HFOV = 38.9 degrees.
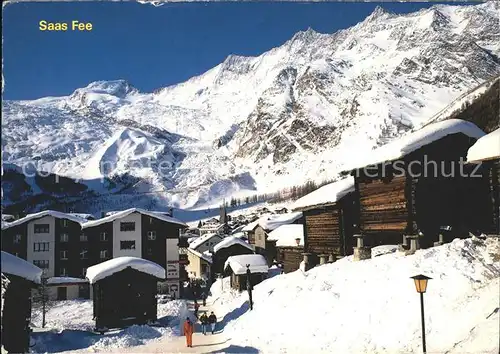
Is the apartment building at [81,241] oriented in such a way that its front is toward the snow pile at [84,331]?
yes

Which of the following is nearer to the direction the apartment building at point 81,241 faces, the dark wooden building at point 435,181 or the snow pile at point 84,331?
the snow pile

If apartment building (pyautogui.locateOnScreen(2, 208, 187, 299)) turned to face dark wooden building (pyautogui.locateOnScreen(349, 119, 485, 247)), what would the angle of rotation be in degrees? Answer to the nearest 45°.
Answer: approximately 45° to its left

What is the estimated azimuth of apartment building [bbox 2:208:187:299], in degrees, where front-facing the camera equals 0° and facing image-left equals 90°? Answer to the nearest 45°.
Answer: approximately 0°

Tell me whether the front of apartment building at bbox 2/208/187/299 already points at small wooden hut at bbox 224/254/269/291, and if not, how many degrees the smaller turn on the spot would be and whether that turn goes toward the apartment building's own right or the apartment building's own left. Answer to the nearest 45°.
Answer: approximately 135° to the apartment building's own left

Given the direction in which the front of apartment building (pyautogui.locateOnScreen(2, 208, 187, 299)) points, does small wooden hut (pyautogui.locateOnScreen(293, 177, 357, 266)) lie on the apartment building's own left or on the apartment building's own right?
on the apartment building's own left

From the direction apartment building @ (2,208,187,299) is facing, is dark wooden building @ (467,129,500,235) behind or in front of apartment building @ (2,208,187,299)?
in front

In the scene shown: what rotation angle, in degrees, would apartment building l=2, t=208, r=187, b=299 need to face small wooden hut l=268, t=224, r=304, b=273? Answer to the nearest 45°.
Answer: approximately 135° to its left

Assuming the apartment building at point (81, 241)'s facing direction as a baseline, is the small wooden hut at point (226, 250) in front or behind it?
behind

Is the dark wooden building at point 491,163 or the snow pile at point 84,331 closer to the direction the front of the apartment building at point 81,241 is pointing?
the snow pile
